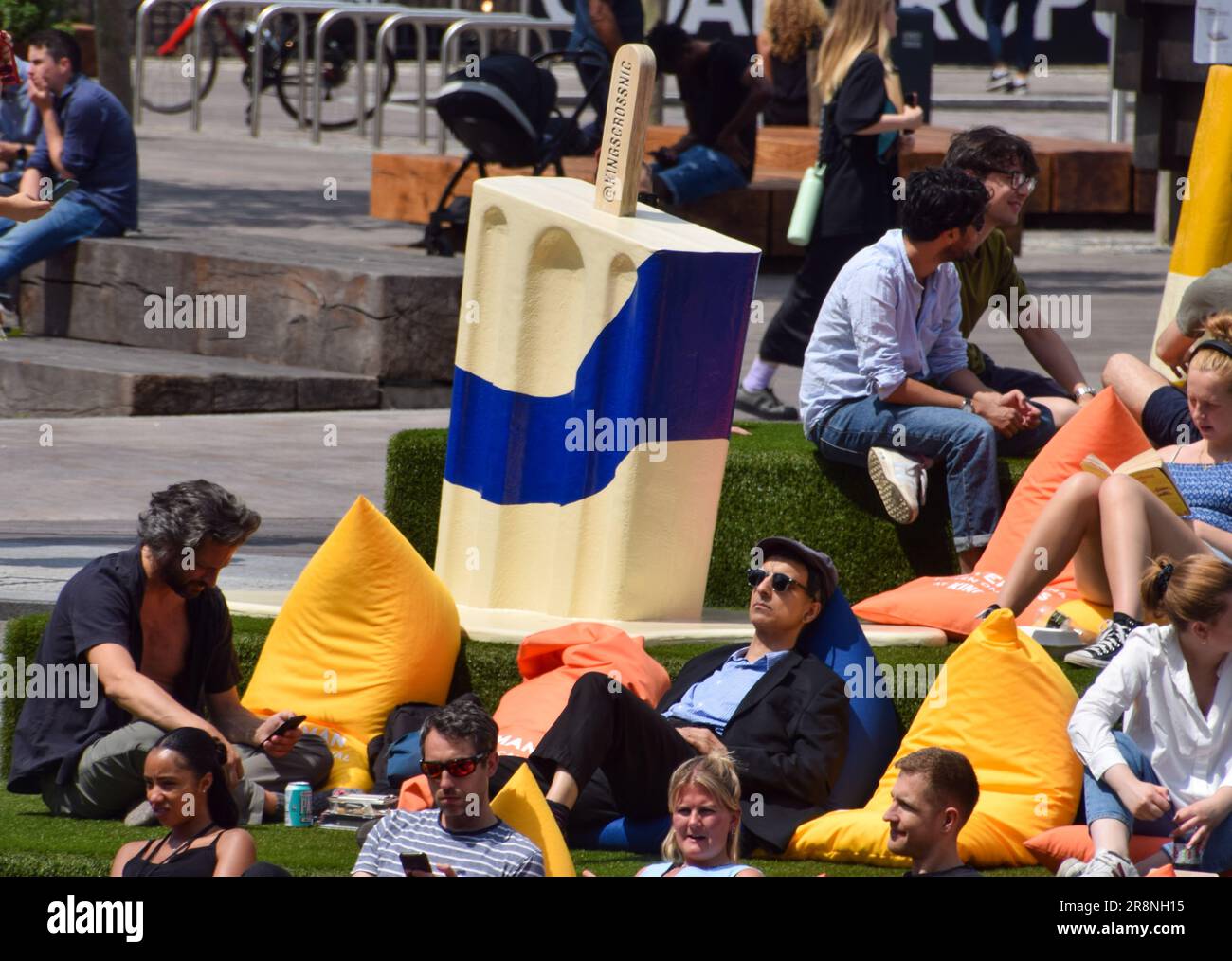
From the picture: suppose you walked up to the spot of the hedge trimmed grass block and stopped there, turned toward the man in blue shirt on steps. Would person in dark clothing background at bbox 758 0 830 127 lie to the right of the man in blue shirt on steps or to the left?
right

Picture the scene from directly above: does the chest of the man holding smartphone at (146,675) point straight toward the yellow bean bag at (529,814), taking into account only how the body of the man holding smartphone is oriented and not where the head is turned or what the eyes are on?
yes

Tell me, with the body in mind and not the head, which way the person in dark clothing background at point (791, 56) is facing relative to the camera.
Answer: away from the camera

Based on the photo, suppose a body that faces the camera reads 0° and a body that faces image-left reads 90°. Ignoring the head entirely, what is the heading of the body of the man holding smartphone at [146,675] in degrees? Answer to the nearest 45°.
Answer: approximately 315°

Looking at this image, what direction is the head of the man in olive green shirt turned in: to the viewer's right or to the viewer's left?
to the viewer's right

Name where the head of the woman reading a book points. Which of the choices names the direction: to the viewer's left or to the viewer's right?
to the viewer's left
